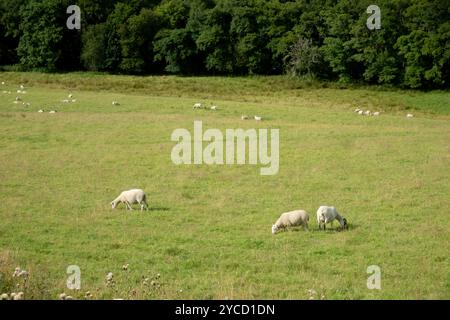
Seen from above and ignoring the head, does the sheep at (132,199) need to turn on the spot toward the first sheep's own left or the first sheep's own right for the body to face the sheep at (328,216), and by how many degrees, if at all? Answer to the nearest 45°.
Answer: approximately 135° to the first sheep's own left

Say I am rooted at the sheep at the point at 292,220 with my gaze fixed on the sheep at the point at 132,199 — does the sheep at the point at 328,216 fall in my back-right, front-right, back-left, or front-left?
back-right

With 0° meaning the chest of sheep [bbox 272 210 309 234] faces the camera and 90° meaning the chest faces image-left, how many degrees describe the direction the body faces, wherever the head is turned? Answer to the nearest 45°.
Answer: approximately 90°

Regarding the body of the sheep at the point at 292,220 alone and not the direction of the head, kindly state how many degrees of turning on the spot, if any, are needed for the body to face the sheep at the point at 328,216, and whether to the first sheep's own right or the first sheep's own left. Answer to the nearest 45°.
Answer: approximately 180°

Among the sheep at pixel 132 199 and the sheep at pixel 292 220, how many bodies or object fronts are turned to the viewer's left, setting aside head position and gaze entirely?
2

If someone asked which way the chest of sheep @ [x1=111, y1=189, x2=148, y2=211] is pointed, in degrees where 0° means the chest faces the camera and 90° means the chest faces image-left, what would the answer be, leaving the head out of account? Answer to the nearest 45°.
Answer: approximately 90°
